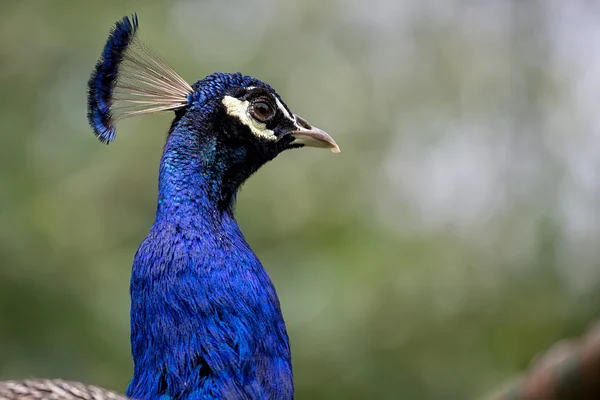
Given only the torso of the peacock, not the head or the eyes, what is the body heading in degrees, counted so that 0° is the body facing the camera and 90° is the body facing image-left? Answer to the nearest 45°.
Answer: approximately 270°
